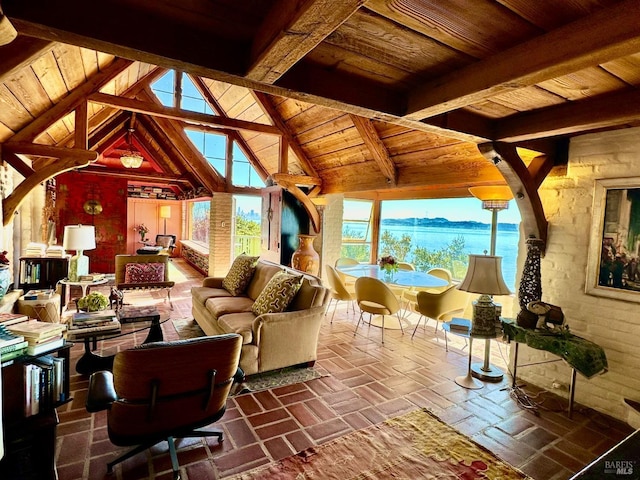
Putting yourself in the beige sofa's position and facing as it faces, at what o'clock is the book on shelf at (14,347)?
The book on shelf is roughly at 12 o'clock from the beige sofa.

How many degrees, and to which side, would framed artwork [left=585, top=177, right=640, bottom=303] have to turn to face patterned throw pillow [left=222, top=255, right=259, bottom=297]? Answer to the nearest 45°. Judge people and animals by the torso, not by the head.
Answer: approximately 45° to its right

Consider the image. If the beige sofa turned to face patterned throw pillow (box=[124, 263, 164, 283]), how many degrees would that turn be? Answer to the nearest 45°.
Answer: approximately 90° to its right

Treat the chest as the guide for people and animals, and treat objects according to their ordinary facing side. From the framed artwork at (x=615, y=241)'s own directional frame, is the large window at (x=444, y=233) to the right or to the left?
on its right

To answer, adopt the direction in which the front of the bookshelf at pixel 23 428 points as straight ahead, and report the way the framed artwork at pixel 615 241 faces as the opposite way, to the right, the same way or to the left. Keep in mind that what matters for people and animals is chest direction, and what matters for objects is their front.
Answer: the opposite way

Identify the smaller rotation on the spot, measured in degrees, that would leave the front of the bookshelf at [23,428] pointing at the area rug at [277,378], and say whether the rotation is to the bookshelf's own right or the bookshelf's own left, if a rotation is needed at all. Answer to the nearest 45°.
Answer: approximately 45° to the bookshelf's own left

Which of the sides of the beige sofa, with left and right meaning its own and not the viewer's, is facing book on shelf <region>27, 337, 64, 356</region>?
front

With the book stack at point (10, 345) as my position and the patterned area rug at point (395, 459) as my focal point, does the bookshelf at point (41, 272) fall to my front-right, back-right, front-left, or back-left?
back-left

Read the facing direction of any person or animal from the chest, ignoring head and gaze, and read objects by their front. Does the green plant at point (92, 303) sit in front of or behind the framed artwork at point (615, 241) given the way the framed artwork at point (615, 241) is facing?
in front

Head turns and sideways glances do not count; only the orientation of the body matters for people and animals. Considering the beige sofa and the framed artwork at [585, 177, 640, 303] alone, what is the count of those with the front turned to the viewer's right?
0

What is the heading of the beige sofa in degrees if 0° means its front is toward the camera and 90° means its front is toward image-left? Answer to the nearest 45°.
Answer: approximately 45°

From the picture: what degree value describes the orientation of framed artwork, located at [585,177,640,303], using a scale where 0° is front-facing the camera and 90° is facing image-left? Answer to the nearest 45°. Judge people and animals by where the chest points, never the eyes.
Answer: approximately 45°

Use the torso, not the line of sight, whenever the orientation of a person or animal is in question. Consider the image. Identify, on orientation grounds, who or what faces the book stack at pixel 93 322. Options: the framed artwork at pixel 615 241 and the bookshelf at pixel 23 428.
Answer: the framed artwork
